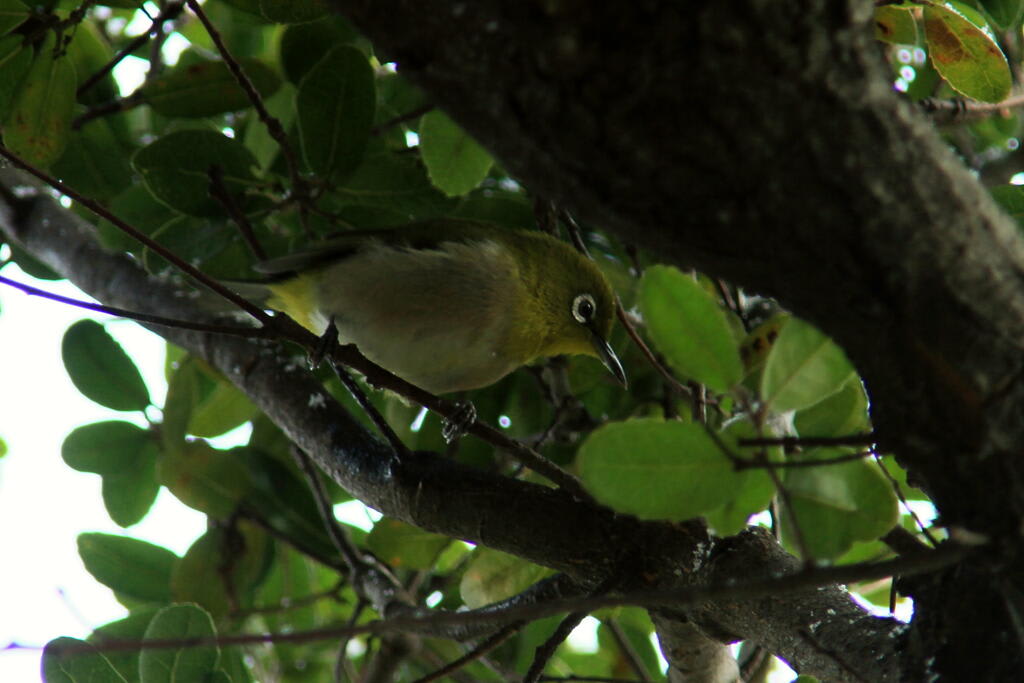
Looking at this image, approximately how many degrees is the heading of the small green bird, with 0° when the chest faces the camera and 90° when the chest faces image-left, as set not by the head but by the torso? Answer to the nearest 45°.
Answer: approximately 270°

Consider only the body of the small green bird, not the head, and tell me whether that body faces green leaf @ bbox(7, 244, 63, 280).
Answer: no

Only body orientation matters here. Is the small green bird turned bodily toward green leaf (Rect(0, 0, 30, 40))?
no

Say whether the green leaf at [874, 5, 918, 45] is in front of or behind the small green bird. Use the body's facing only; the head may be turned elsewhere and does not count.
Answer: in front

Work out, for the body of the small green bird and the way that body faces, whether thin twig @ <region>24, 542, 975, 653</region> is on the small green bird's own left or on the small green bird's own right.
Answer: on the small green bird's own right
